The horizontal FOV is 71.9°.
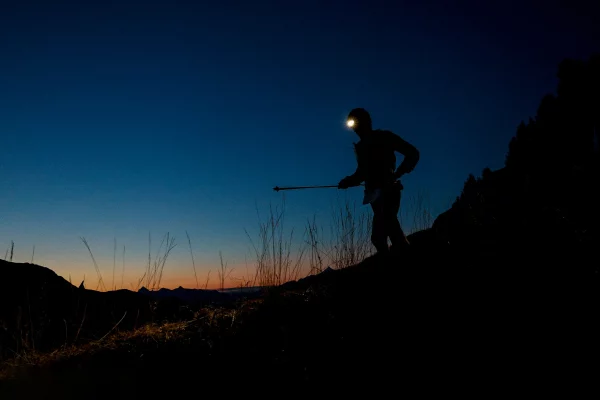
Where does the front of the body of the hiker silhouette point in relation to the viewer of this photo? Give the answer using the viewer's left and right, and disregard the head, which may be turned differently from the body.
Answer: facing the viewer and to the left of the viewer
